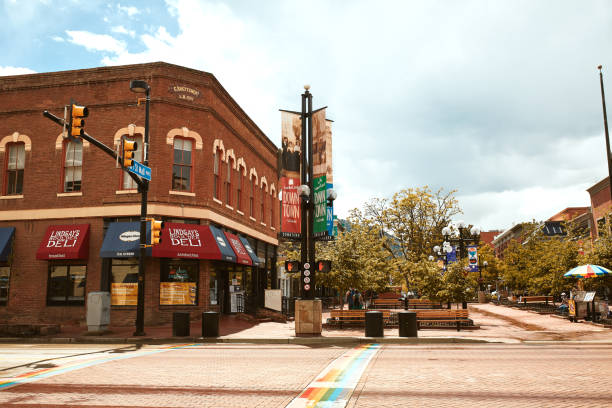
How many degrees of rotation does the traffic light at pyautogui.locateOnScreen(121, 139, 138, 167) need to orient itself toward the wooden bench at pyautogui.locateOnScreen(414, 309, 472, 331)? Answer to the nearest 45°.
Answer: approximately 45° to its left

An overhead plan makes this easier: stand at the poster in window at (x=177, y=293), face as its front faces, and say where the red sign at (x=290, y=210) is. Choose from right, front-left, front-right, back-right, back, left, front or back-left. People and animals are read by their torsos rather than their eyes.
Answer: front-left

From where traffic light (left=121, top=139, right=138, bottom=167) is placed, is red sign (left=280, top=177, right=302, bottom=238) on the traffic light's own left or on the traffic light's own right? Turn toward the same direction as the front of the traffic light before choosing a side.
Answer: on the traffic light's own left

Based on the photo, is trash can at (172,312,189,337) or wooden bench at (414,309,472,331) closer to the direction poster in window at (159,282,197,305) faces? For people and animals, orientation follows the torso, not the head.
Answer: the trash can

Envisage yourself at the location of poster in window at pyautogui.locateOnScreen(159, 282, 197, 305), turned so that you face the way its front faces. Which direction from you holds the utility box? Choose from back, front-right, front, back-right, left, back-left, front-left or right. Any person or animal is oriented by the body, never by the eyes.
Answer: front-right

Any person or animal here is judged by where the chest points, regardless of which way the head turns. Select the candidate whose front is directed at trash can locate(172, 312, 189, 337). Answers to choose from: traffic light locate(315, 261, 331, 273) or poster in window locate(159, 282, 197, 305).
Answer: the poster in window

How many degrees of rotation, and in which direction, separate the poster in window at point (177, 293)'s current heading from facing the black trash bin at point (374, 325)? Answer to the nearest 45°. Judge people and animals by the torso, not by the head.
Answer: approximately 45° to its left

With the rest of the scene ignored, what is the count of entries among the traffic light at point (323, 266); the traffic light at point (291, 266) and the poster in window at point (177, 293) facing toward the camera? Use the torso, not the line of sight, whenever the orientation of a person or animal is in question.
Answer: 3
